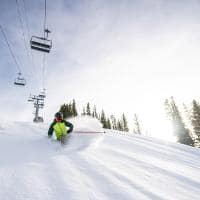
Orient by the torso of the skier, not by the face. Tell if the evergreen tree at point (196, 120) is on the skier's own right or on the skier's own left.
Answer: on the skier's own left

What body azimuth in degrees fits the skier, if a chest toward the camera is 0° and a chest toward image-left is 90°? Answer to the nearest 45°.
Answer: approximately 0°
